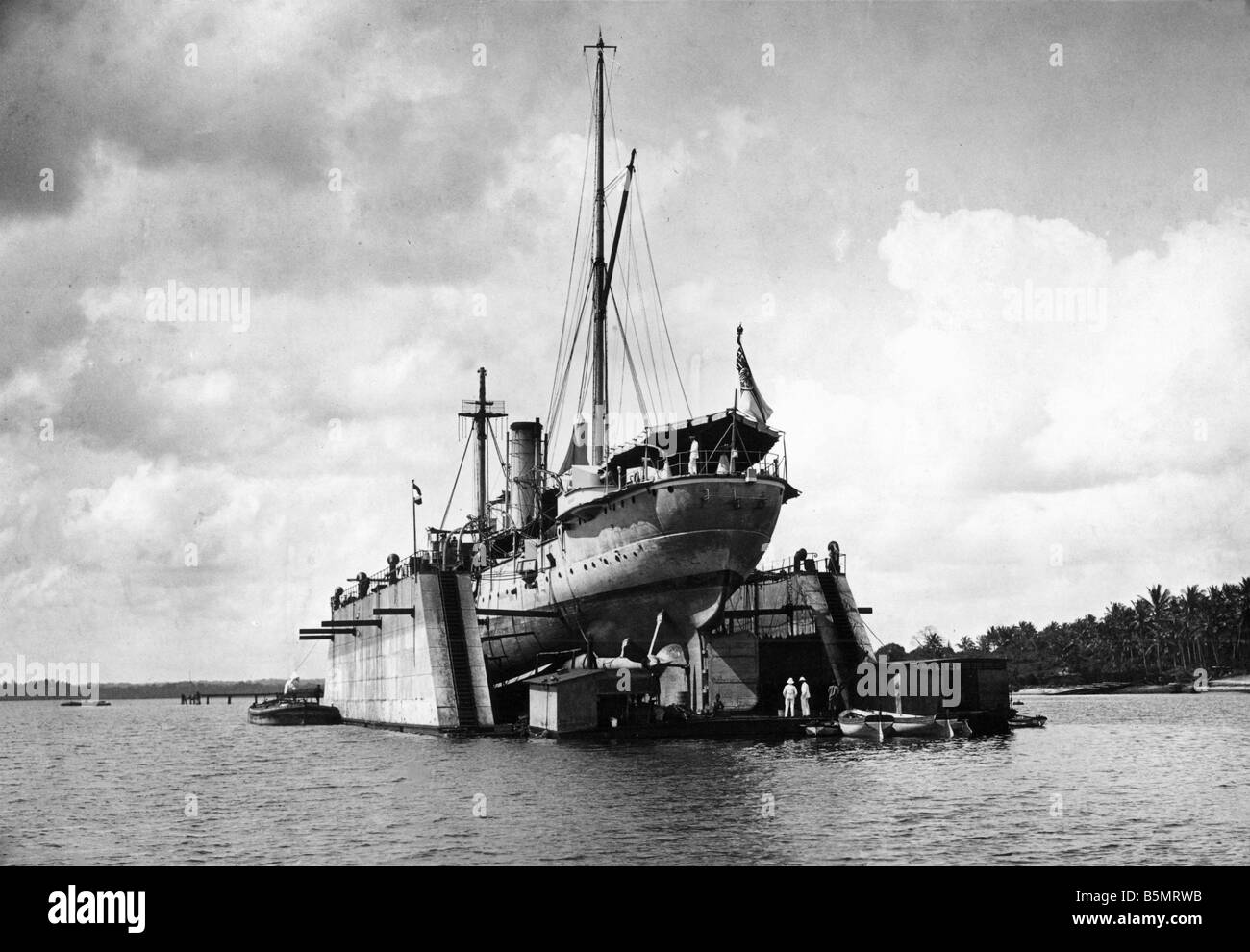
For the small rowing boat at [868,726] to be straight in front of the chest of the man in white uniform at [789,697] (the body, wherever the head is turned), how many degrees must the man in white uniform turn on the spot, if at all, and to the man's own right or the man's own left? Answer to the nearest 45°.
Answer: approximately 90° to the man's own right

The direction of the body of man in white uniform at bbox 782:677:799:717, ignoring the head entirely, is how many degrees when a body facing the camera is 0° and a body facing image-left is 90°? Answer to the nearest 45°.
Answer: approximately 180°

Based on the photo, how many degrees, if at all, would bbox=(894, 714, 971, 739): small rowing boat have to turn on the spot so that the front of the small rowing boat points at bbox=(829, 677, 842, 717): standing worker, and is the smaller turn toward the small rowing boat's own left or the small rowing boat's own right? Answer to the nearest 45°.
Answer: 0° — it already faces them

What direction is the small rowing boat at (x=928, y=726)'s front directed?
to the viewer's right

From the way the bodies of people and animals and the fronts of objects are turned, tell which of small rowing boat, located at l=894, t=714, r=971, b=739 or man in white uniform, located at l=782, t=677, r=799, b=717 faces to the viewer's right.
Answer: the small rowing boat
